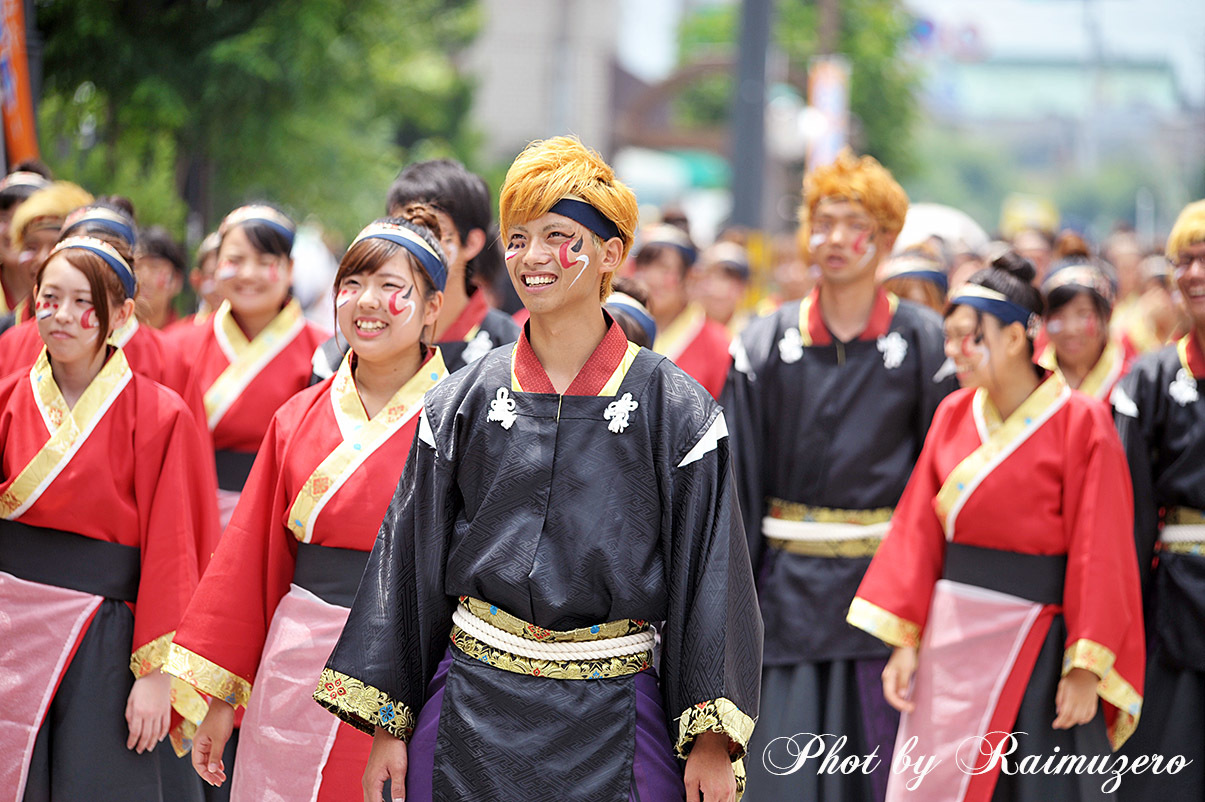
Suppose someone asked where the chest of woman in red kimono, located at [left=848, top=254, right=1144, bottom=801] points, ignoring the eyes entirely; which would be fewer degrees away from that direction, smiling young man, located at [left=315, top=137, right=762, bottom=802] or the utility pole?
the smiling young man

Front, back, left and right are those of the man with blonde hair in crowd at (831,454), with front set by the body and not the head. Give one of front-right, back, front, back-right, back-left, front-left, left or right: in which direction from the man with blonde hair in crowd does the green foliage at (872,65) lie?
back

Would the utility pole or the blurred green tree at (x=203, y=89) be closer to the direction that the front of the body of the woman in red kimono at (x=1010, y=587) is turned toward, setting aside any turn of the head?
the blurred green tree

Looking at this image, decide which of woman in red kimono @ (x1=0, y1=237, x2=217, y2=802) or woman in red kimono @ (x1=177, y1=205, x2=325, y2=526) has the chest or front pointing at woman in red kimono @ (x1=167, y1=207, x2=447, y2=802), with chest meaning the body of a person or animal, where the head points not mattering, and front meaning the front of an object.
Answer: woman in red kimono @ (x1=177, y1=205, x2=325, y2=526)

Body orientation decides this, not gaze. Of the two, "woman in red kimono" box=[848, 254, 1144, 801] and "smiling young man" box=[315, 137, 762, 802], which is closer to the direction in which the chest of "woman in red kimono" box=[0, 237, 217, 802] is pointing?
the smiling young man

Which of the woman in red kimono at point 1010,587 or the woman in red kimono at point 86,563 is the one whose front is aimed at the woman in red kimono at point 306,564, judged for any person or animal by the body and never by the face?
the woman in red kimono at point 1010,587

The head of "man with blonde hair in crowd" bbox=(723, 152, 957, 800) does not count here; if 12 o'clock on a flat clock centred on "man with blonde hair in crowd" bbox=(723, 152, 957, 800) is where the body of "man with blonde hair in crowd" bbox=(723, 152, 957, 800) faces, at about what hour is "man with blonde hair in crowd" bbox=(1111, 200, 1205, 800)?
"man with blonde hair in crowd" bbox=(1111, 200, 1205, 800) is roughly at 9 o'clock from "man with blonde hair in crowd" bbox=(723, 152, 957, 800).

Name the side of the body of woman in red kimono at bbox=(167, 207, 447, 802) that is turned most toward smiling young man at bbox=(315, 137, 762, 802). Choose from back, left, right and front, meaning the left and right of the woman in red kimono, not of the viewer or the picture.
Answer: left

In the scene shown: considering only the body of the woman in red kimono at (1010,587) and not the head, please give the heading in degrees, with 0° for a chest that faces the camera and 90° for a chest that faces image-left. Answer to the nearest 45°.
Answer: approximately 45°

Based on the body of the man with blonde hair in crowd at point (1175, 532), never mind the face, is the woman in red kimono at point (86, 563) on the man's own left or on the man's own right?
on the man's own right

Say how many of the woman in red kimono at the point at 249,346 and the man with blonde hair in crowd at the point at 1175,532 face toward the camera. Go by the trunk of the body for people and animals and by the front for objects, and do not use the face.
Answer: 2
